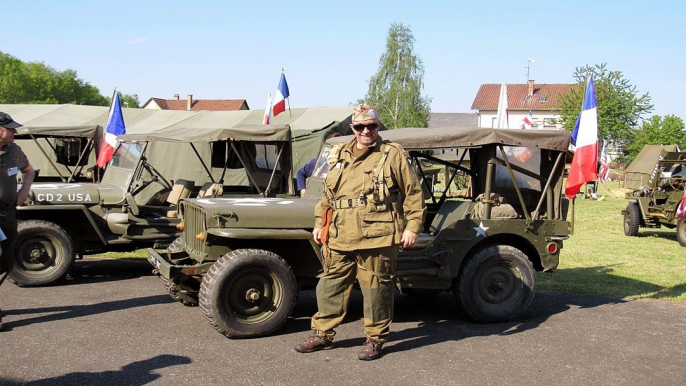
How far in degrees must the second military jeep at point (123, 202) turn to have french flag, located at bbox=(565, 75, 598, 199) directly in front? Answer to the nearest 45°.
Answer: approximately 135° to its left

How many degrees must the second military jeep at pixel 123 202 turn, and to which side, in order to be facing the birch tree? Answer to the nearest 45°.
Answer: approximately 135° to its right

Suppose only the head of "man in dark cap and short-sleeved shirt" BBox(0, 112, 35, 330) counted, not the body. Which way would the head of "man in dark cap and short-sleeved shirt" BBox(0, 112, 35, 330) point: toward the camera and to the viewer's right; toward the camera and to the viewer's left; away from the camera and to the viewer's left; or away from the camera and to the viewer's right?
toward the camera and to the viewer's right

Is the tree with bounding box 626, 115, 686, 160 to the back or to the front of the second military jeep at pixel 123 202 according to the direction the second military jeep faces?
to the back

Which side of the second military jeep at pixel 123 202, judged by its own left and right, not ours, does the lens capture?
left

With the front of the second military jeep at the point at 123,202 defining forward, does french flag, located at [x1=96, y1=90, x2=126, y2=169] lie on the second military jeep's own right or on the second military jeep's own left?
on the second military jeep's own right

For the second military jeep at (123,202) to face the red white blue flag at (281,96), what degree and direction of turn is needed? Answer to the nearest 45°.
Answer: approximately 135° to its right

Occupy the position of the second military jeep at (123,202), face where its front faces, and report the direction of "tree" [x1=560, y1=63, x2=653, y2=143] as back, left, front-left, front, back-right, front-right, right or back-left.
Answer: back-right
